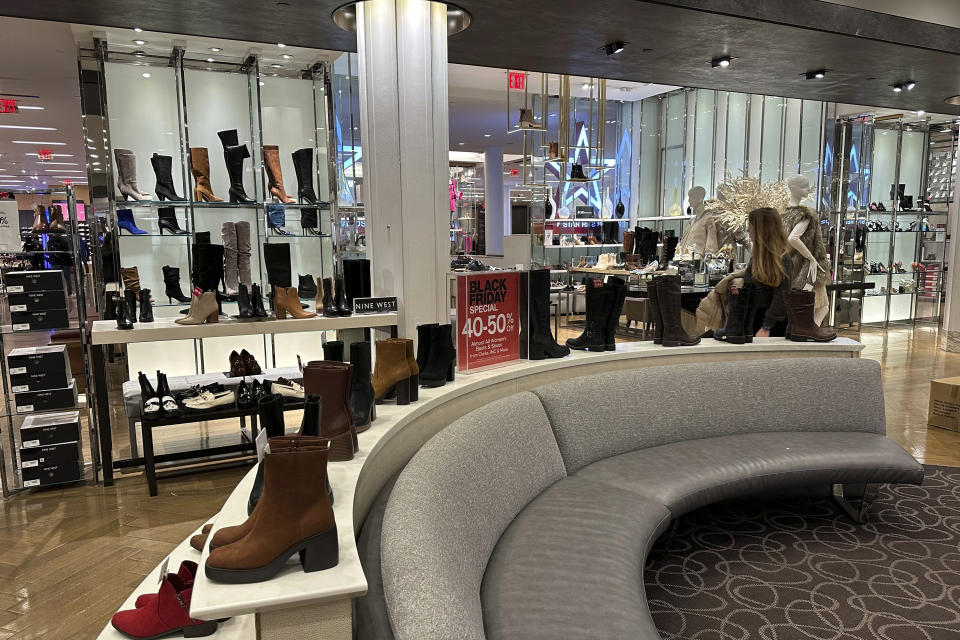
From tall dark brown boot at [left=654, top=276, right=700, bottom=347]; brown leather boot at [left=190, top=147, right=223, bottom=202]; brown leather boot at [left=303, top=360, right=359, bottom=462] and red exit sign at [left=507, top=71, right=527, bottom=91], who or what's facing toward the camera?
the red exit sign

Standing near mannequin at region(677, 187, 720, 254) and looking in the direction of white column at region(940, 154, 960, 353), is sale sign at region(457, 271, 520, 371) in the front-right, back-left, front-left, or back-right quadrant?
back-right

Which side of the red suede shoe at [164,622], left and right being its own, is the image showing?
left

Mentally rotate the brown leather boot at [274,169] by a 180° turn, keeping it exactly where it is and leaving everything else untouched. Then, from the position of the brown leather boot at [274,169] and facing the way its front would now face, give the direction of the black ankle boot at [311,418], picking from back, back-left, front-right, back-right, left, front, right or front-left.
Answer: left

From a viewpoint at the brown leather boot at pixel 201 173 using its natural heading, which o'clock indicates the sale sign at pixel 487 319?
The sale sign is roughly at 2 o'clock from the brown leather boot.

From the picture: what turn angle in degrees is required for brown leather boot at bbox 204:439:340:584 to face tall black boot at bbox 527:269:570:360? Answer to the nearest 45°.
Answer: approximately 135° to its right

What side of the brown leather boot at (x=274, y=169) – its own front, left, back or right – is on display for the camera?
right

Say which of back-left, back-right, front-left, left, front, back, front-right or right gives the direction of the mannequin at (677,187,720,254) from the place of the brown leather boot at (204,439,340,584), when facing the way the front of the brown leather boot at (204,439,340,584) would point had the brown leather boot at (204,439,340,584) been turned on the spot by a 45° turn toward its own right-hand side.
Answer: right

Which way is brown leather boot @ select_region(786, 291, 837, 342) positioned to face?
to the viewer's right

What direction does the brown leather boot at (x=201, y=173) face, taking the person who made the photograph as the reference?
facing to the right of the viewer

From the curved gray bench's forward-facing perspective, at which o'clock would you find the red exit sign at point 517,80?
The red exit sign is roughly at 7 o'clock from the curved gray bench.

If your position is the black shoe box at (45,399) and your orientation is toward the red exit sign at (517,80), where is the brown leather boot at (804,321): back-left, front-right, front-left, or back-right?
front-right

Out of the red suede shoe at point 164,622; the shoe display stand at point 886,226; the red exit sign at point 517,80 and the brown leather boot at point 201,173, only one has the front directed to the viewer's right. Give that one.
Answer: the brown leather boot

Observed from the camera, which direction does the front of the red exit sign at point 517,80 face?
facing the viewer

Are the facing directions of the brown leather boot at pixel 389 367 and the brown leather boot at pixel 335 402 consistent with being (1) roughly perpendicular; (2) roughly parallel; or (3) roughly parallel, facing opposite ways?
roughly parallel

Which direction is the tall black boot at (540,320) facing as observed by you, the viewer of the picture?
facing to the right of the viewer

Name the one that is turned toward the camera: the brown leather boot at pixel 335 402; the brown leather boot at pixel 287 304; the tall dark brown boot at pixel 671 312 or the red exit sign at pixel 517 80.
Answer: the red exit sign

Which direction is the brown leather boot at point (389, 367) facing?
to the viewer's left

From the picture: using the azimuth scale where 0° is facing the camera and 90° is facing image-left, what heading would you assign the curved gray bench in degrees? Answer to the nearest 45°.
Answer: approximately 315°
